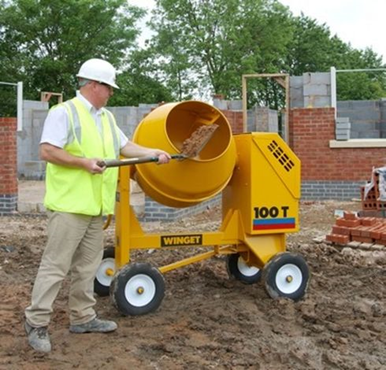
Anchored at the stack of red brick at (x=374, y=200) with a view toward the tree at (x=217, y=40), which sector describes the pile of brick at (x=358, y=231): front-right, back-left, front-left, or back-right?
back-left

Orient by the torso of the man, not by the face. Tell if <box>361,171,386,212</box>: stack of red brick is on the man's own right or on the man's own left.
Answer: on the man's own left

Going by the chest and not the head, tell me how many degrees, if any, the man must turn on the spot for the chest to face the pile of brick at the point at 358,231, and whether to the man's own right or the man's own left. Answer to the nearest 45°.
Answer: approximately 90° to the man's own left

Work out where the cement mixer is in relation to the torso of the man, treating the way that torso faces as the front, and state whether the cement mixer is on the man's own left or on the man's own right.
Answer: on the man's own left

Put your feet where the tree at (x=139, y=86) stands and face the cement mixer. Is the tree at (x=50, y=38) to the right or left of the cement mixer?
right

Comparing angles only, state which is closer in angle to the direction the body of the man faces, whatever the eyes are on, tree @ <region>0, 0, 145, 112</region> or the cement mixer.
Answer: the cement mixer

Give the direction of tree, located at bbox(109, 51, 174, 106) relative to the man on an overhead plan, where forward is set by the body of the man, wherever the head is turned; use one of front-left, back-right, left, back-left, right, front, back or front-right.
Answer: back-left

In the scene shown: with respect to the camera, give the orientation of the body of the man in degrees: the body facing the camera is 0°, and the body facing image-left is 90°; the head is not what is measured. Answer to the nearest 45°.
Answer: approximately 315°

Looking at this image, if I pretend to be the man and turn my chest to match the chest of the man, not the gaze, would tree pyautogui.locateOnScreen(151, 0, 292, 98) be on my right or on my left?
on my left

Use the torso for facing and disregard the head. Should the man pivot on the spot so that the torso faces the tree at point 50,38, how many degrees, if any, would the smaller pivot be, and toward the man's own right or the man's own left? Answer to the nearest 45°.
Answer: approximately 135° to the man's own left

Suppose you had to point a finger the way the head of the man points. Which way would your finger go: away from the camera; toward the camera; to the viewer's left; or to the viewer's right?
to the viewer's right
